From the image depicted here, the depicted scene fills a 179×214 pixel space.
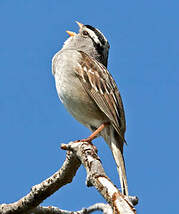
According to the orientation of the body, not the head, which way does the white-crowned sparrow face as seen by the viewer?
to the viewer's left
